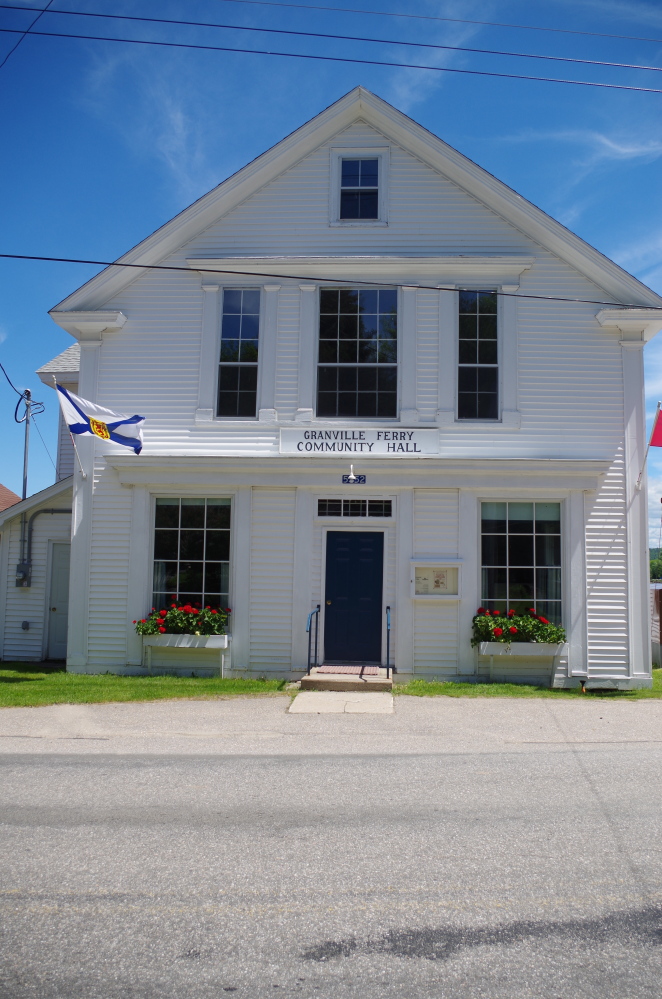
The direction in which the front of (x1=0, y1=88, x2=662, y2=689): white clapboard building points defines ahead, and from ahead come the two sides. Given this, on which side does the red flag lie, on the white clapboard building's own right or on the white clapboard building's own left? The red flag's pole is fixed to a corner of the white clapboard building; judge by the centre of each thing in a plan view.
on the white clapboard building's own left

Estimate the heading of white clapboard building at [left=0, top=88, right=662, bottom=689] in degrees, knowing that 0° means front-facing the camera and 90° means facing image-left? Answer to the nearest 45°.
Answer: approximately 0°
